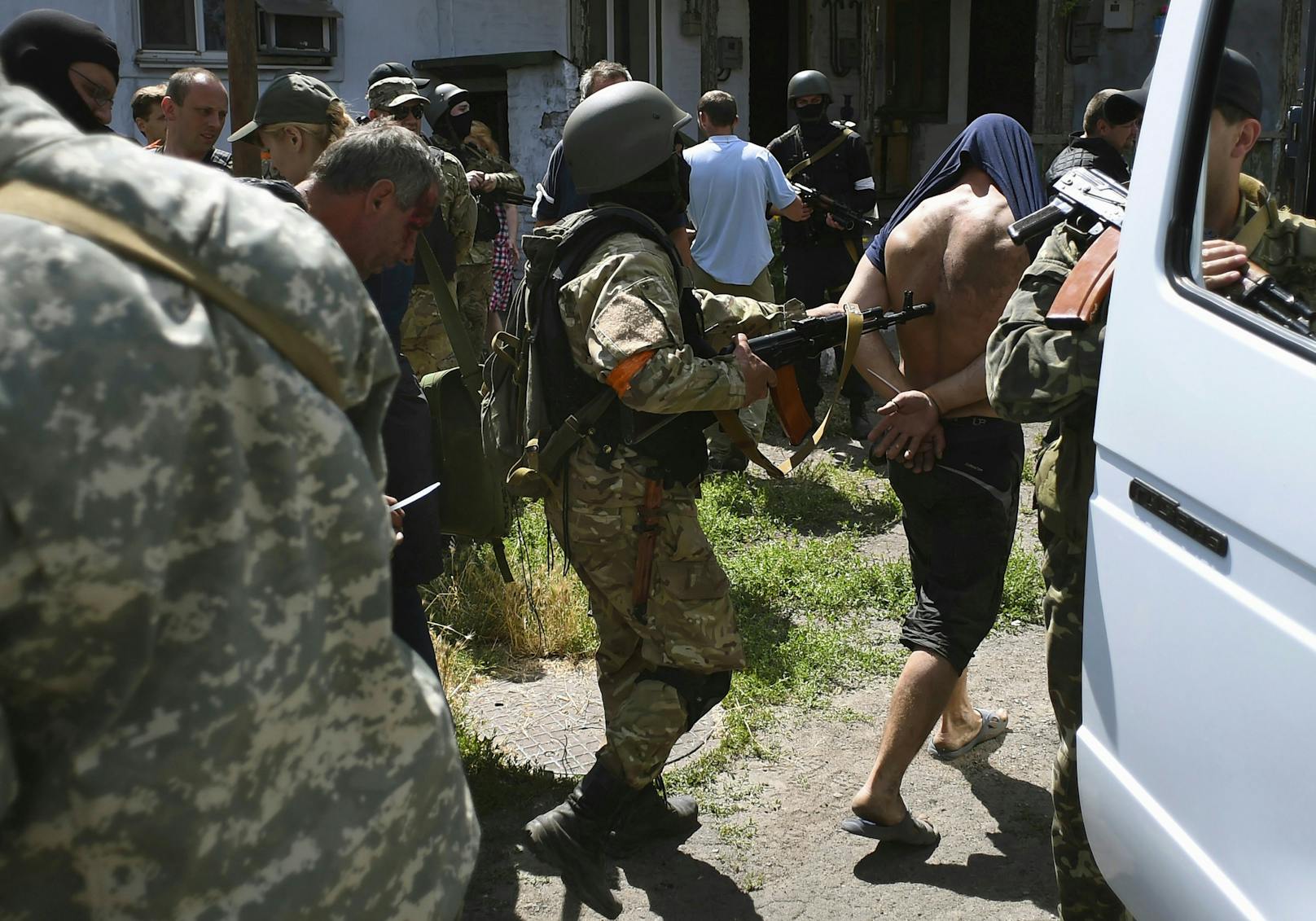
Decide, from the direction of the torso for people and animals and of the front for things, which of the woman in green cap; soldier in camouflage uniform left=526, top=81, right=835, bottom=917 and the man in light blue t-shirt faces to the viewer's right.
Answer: the soldier in camouflage uniform

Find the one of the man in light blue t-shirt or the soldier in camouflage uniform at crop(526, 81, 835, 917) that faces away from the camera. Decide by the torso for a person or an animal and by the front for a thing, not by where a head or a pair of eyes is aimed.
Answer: the man in light blue t-shirt

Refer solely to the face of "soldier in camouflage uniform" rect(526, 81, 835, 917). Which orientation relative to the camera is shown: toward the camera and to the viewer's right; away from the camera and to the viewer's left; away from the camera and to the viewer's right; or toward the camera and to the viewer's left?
away from the camera and to the viewer's right

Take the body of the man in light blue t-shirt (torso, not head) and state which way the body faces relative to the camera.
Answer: away from the camera

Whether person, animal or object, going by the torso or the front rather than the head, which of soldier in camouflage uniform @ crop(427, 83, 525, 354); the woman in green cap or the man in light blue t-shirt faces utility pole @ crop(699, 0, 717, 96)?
the man in light blue t-shirt

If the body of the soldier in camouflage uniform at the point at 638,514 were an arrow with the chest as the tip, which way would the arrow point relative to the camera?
to the viewer's right

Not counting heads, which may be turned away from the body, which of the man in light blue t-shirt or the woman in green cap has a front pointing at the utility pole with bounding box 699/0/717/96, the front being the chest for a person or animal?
the man in light blue t-shirt

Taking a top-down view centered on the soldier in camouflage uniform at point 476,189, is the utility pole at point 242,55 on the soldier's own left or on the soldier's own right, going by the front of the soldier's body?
on the soldier's own right

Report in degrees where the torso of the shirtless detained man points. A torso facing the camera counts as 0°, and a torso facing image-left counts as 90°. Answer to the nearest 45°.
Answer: approximately 225°
